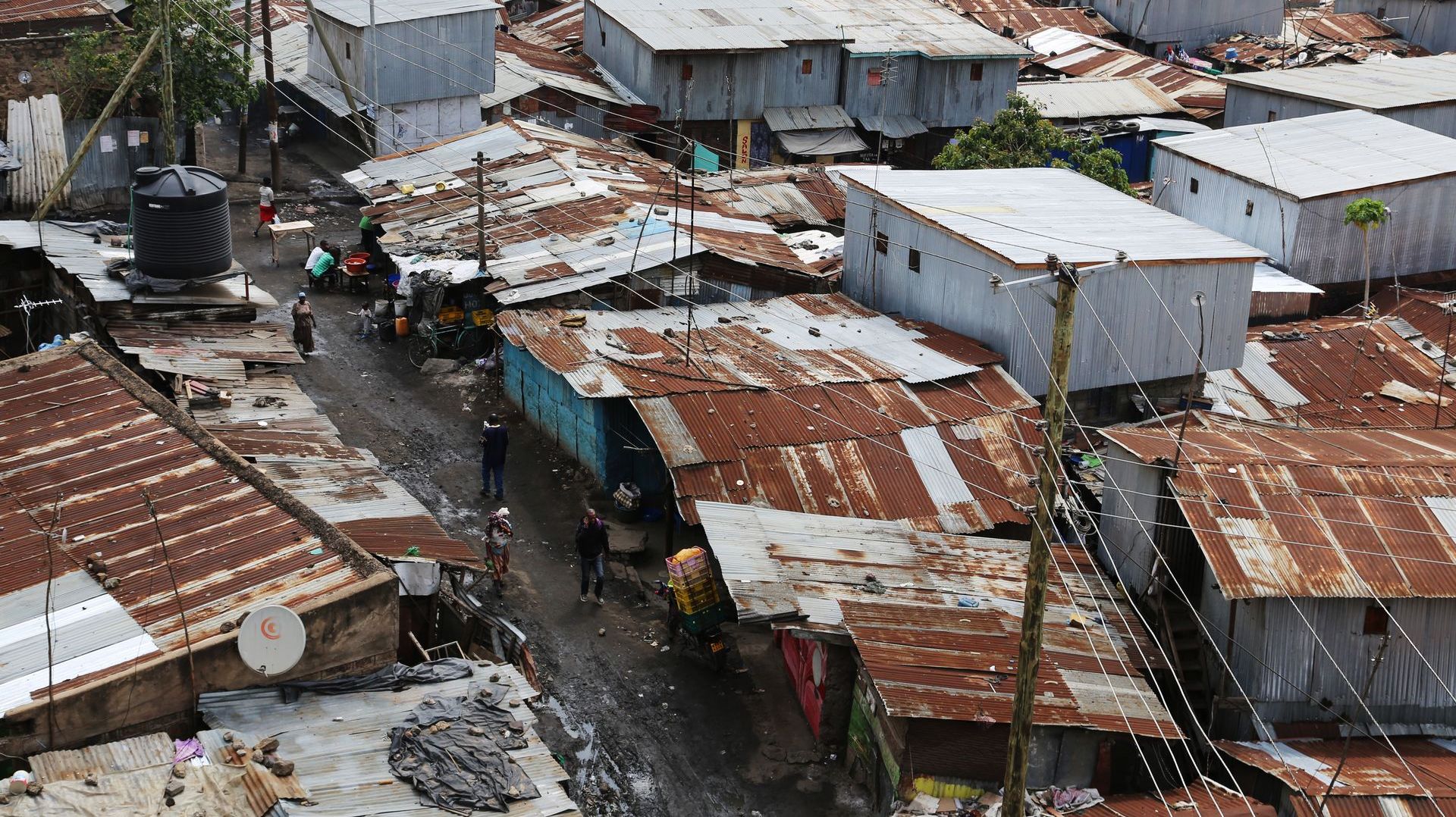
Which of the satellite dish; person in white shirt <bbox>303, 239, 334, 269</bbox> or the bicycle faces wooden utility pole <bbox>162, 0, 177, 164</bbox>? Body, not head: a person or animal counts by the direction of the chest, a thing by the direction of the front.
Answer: the bicycle

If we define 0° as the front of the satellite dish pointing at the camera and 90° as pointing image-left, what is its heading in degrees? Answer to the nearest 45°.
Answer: approximately 0°

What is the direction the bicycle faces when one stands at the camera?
facing to the left of the viewer

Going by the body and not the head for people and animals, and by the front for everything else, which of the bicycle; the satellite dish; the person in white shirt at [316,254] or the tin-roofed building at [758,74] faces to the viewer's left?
the bicycle

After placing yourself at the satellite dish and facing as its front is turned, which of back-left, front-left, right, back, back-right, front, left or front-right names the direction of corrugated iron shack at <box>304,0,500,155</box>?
back

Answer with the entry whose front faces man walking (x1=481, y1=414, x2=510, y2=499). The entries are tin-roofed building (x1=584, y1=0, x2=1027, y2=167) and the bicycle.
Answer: the tin-roofed building
